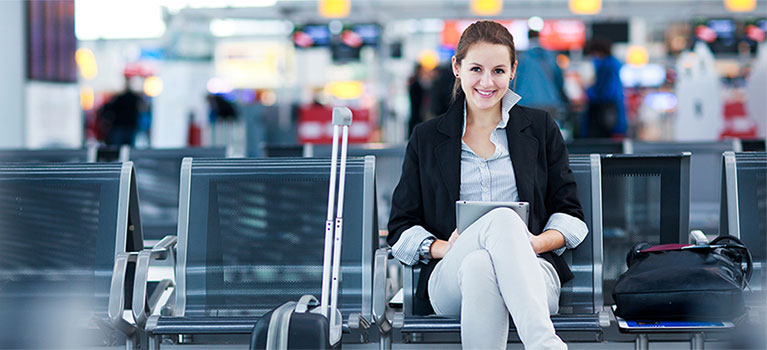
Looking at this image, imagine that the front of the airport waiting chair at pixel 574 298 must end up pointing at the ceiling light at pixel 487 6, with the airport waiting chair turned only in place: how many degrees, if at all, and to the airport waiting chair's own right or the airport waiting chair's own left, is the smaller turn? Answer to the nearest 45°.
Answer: approximately 180°

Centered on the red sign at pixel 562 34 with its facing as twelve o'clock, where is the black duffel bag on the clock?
The black duffel bag is roughly at 12 o'clock from the red sign.

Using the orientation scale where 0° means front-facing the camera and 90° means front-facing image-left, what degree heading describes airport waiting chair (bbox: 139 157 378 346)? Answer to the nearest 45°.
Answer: approximately 0°

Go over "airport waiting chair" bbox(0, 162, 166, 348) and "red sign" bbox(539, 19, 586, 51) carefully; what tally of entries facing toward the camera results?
2

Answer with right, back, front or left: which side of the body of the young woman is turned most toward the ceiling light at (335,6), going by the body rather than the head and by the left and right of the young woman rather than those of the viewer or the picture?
back
